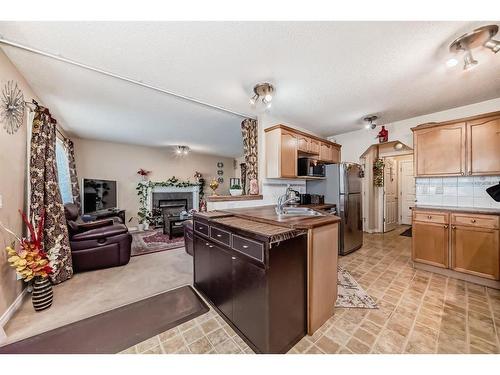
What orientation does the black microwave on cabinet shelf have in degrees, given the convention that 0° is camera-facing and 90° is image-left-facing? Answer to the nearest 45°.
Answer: approximately 315°

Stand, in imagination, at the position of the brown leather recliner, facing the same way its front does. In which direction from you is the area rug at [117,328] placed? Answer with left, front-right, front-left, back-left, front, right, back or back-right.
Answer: right

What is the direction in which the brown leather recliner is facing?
to the viewer's right

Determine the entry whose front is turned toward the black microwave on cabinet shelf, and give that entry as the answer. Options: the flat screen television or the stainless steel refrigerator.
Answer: the flat screen television

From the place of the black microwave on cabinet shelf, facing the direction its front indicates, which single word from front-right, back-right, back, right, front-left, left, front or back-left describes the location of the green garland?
back-right

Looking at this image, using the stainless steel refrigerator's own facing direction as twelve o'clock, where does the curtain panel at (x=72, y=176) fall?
The curtain panel is roughly at 4 o'clock from the stainless steel refrigerator.
